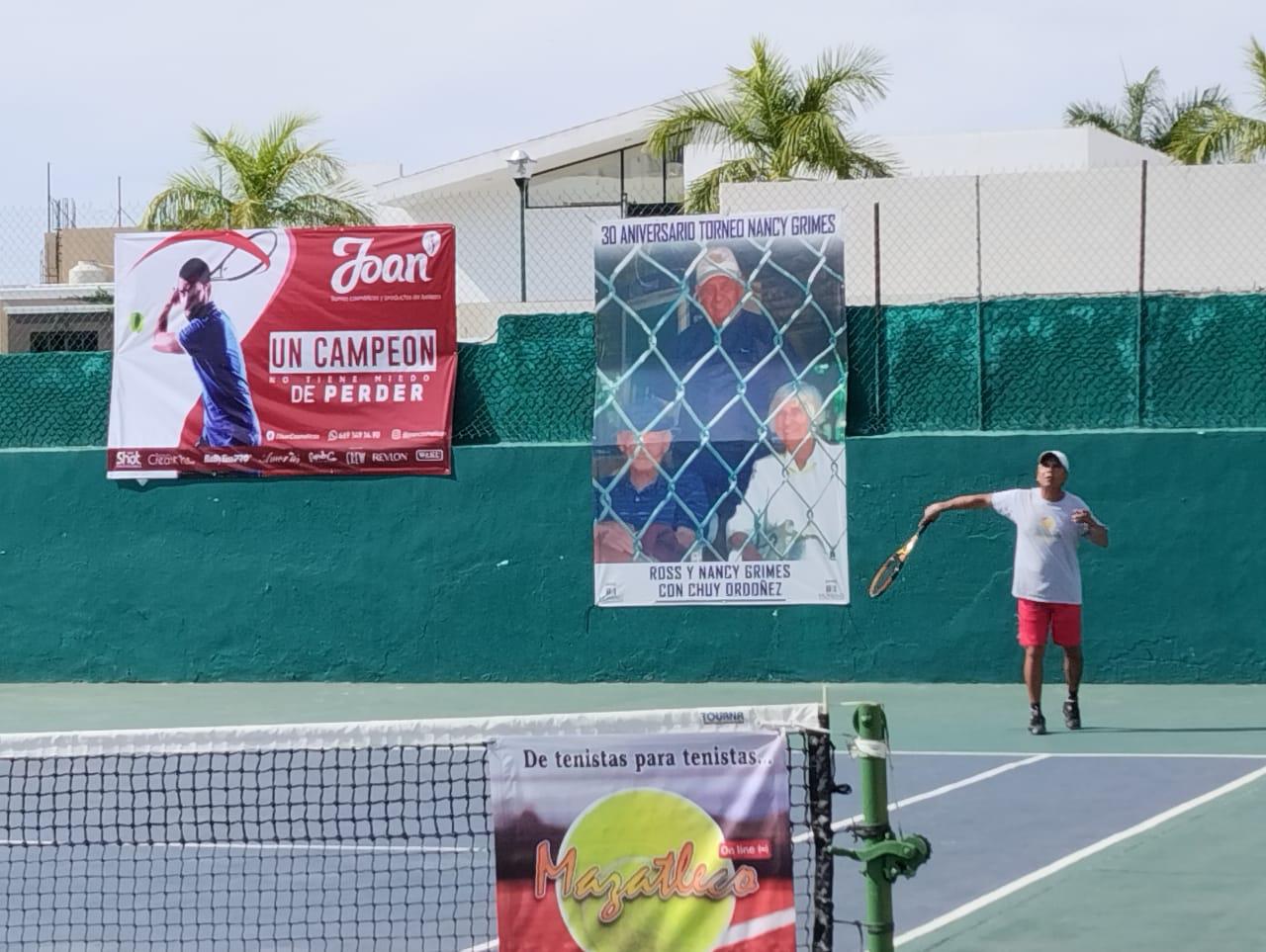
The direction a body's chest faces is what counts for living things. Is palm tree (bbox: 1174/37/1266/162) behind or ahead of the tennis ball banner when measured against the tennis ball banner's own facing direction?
behind

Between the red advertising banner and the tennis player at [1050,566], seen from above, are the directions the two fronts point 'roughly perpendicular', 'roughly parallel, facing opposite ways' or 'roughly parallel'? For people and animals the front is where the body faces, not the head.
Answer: roughly parallel

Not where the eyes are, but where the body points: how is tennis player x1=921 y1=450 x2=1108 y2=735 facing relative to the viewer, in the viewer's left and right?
facing the viewer

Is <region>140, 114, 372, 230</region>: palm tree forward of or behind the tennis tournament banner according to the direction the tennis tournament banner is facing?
behind

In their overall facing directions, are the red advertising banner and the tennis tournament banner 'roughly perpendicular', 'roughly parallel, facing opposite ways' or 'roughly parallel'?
roughly parallel

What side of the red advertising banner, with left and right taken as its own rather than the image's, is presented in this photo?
front

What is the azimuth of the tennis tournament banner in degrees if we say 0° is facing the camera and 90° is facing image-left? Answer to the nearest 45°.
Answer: approximately 0°

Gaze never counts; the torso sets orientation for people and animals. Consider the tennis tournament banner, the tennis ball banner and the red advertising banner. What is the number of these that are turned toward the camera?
3

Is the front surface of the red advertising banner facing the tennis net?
yes

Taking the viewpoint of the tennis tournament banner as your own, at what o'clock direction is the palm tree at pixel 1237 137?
The palm tree is roughly at 7 o'clock from the tennis tournament banner.

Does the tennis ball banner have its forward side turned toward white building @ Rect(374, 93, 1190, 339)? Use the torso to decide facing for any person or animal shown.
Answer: no

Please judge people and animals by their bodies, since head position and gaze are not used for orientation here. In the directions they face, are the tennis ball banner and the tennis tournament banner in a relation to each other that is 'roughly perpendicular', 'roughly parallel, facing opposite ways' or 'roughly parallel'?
roughly parallel
